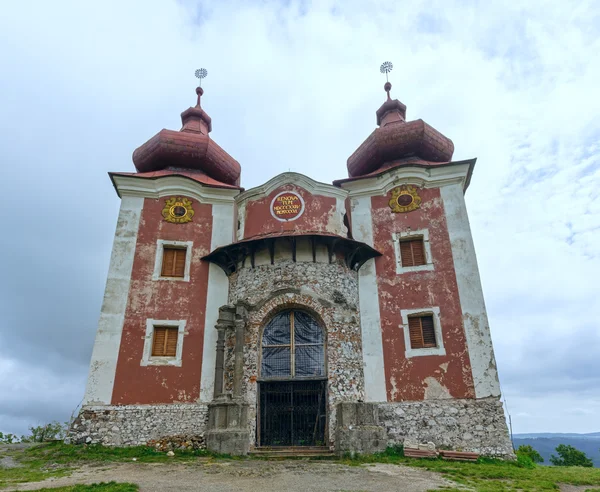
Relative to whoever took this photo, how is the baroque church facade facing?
facing the viewer
